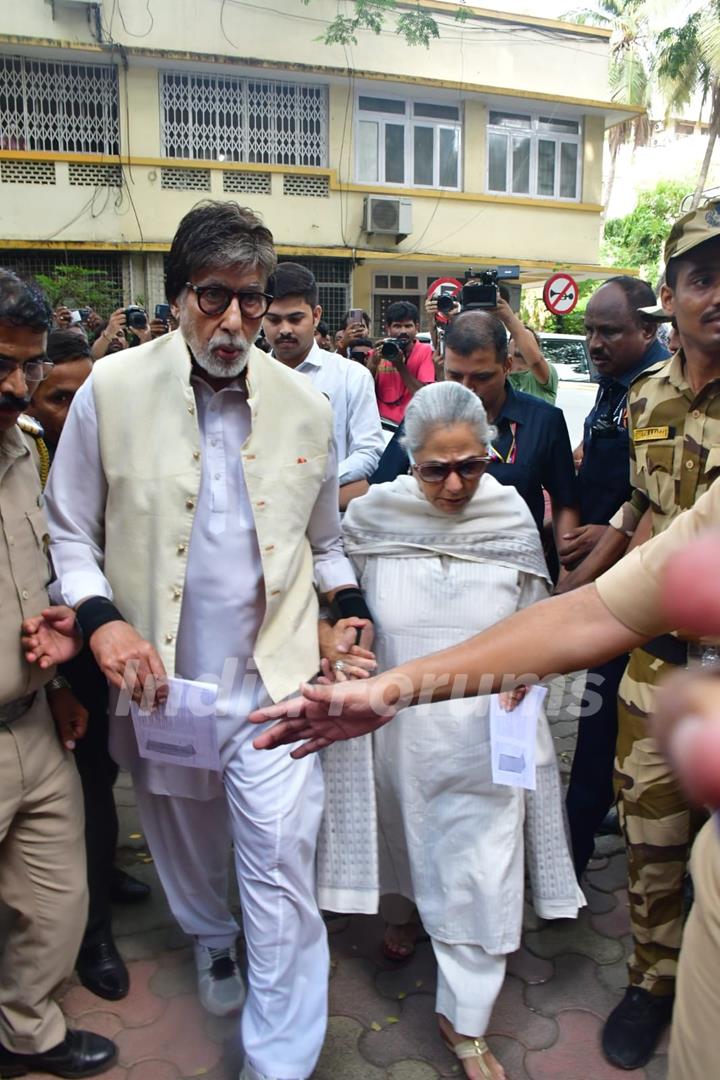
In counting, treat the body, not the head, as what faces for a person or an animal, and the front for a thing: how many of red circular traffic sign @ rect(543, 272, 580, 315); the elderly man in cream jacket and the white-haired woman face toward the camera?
3

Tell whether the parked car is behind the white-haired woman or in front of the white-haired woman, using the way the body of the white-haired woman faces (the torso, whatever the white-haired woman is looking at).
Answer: behind

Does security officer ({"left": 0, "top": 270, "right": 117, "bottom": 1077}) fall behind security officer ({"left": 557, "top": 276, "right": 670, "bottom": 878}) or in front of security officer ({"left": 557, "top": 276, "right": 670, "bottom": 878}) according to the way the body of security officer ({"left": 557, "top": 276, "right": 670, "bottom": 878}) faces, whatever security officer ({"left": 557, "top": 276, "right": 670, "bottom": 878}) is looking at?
in front

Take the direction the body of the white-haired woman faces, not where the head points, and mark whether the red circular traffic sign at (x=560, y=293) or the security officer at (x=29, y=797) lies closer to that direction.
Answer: the security officer

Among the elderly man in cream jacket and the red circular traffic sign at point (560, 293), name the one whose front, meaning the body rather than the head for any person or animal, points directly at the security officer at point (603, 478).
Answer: the red circular traffic sign

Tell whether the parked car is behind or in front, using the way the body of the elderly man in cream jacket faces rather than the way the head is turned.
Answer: behind

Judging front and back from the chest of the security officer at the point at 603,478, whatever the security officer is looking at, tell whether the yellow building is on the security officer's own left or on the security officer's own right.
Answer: on the security officer's own right

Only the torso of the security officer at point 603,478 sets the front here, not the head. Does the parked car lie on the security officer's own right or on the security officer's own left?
on the security officer's own right

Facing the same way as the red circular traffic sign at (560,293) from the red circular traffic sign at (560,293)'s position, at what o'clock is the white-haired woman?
The white-haired woman is roughly at 12 o'clock from the red circular traffic sign.

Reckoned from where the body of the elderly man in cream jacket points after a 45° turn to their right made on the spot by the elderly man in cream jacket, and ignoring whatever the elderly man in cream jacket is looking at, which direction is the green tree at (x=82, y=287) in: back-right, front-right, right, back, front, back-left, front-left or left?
back-right
